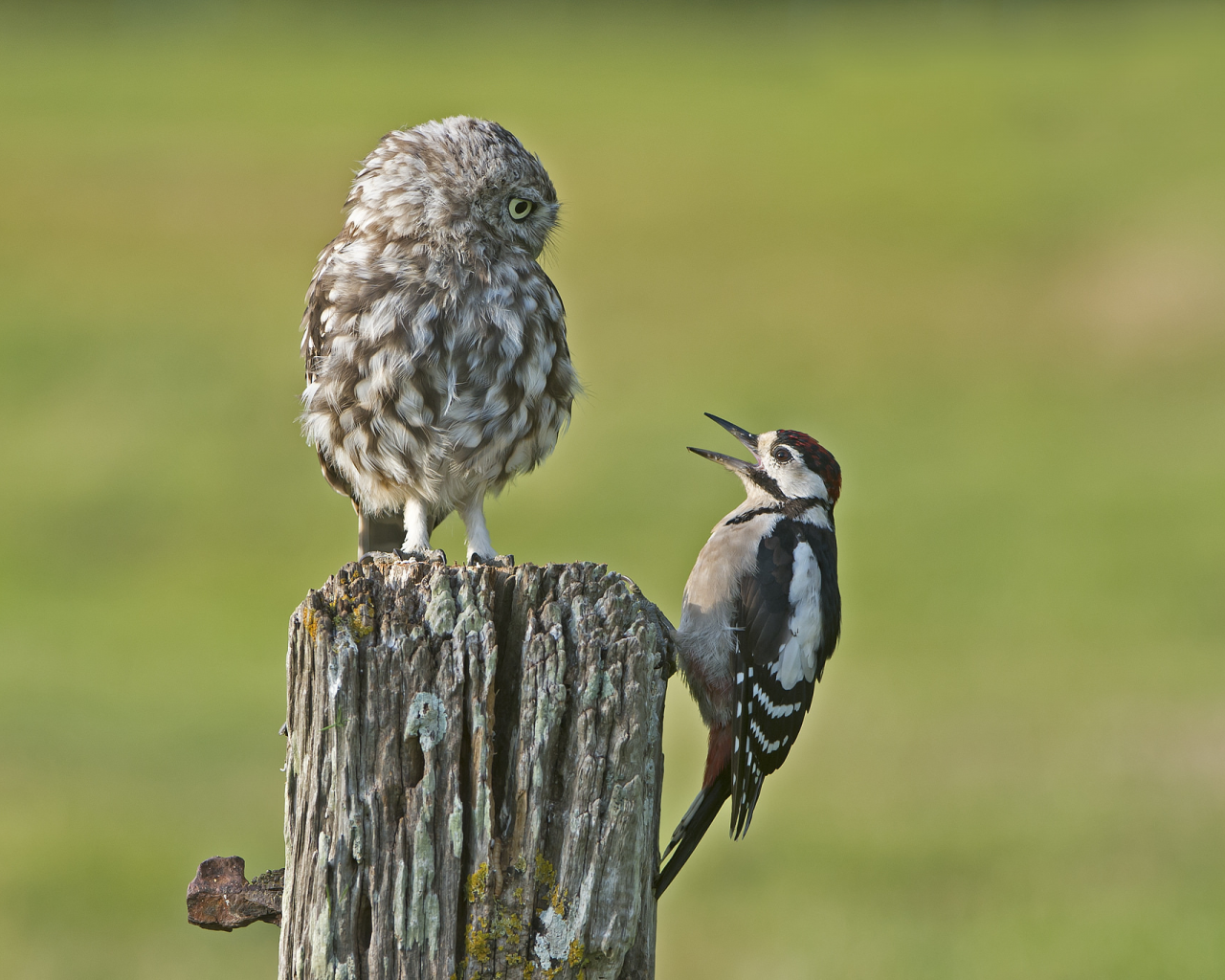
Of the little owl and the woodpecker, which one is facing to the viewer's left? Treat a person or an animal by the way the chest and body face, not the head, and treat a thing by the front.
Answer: the woodpecker

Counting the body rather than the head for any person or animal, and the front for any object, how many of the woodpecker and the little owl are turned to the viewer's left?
1

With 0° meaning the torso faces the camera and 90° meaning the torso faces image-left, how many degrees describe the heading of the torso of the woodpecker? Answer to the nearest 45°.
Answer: approximately 90°

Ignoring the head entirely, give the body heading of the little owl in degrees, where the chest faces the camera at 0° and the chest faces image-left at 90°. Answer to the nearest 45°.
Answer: approximately 315°
